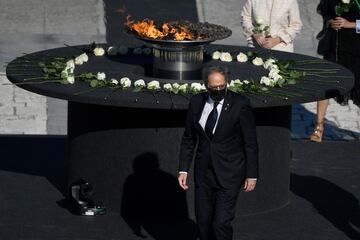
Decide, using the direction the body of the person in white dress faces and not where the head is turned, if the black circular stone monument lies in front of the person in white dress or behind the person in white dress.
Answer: in front

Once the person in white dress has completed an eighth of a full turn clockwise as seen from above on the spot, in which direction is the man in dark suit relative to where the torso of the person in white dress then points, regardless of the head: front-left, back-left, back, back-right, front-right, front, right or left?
front-left

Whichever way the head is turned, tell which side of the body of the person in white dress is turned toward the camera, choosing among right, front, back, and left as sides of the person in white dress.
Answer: front

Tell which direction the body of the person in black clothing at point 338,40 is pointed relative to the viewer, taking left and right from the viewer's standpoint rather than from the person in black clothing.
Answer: facing the viewer and to the left of the viewer

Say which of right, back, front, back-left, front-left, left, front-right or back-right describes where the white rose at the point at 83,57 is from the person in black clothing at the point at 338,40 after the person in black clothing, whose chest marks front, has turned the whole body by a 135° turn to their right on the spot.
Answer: back-left

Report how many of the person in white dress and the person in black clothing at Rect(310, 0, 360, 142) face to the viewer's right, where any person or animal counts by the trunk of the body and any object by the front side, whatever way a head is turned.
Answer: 0
